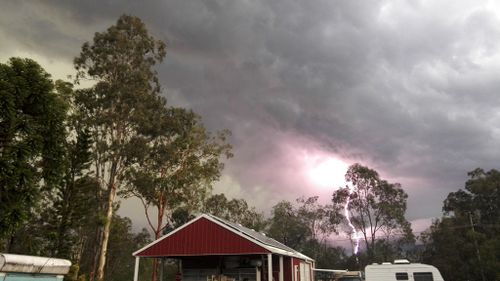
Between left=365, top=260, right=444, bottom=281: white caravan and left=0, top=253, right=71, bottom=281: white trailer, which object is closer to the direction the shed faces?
the white trailer

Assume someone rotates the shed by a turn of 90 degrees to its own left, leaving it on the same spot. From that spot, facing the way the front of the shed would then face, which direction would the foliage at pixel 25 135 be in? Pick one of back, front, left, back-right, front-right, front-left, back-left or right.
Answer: back

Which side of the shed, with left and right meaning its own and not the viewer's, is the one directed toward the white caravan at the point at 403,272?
left

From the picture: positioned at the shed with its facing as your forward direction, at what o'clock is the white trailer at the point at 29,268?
The white trailer is roughly at 1 o'clock from the shed.

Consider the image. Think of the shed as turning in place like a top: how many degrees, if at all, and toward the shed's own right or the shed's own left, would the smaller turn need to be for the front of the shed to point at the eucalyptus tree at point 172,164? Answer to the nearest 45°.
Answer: approximately 180°

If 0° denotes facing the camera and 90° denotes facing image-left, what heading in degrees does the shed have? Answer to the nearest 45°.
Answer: approximately 0°

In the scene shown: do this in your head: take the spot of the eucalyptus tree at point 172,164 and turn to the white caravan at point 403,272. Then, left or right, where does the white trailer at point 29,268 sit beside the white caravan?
right
